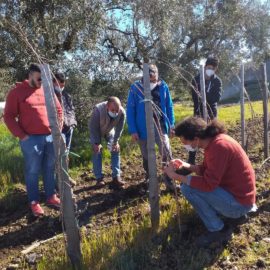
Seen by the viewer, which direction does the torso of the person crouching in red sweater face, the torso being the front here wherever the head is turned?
to the viewer's left

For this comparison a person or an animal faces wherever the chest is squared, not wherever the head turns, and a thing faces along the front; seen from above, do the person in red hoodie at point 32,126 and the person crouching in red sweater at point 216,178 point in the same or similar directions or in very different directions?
very different directions

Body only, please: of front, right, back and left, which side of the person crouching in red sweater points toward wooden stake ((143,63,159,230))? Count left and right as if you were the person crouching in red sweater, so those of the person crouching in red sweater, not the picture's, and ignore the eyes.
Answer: front

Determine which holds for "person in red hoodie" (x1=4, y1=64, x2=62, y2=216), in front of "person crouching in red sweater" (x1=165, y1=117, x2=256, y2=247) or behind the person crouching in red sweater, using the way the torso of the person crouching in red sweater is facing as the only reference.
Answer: in front

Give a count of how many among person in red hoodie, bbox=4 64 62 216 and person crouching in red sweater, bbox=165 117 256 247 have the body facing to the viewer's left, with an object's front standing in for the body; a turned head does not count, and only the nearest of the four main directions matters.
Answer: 1

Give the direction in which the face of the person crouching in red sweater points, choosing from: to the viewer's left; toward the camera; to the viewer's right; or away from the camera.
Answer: to the viewer's left

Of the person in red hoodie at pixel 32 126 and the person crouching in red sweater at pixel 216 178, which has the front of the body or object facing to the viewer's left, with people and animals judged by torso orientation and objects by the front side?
the person crouching in red sweater

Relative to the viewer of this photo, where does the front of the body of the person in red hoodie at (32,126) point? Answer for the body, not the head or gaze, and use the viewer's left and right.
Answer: facing the viewer and to the right of the viewer

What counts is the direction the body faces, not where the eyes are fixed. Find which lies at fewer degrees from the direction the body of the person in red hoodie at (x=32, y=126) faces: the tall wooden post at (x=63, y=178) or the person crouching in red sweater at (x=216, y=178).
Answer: the person crouching in red sweater

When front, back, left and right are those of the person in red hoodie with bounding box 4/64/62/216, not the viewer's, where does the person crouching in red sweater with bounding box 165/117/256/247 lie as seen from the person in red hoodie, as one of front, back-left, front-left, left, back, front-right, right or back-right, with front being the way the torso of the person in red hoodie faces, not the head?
front

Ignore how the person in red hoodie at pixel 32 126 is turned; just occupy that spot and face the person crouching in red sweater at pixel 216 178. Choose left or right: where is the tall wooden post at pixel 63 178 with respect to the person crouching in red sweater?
right

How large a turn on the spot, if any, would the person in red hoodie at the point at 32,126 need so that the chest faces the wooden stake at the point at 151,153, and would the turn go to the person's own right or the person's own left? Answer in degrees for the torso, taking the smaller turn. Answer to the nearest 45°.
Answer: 0° — they already face it

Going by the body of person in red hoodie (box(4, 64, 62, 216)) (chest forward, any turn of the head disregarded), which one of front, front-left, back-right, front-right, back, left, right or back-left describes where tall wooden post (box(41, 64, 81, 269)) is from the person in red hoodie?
front-right

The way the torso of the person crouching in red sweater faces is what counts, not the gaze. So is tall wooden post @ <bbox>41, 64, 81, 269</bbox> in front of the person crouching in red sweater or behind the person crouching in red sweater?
in front
